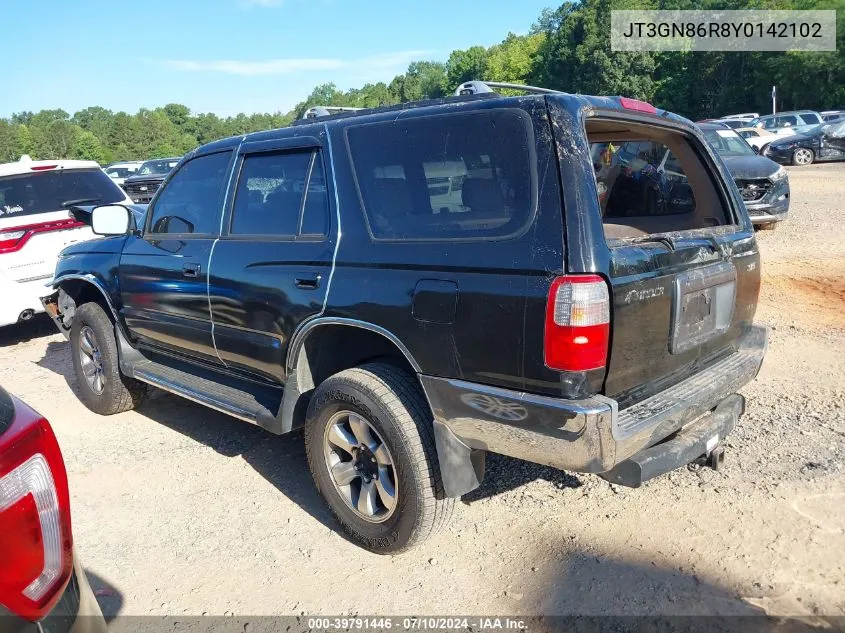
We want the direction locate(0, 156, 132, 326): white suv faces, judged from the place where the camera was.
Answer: facing away from the viewer and to the left of the viewer

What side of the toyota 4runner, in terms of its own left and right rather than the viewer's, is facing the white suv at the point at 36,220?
front

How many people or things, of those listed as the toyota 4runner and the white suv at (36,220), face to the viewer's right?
0

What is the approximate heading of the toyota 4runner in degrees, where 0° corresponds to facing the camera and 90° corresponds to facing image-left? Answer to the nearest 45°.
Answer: approximately 135°

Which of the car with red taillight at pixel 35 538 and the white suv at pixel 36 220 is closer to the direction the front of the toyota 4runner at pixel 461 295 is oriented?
the white suv

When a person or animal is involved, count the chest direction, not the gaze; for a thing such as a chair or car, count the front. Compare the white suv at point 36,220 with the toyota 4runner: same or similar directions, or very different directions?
same or similar directions

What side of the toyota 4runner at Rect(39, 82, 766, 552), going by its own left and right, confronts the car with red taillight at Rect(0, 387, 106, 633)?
left
